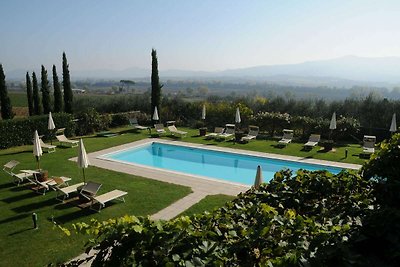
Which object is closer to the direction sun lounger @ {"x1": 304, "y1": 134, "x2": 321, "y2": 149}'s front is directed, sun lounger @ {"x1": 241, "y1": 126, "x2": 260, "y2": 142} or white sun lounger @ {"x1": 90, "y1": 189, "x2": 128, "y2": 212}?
the white sun lounger

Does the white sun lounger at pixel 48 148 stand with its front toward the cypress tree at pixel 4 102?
no

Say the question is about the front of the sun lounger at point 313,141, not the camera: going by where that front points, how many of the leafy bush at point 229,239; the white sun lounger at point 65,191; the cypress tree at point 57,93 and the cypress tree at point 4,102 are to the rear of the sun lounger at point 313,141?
0

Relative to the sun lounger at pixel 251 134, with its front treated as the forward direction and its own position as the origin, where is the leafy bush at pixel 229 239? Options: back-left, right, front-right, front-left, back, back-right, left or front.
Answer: front-left

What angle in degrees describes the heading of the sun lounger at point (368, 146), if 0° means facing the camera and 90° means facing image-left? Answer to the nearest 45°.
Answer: approximately 0°

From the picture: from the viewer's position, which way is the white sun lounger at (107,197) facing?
facing away from the viewer and to the right of the viewer

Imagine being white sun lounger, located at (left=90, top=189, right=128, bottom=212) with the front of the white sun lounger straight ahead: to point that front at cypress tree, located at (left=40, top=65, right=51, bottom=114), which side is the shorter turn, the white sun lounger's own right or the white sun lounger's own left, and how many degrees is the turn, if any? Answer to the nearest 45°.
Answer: approximately 45° to the white sun lounger's own left

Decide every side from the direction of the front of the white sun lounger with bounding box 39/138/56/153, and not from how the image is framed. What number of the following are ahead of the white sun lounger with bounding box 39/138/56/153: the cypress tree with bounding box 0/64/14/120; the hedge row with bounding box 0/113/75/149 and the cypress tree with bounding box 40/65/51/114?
0

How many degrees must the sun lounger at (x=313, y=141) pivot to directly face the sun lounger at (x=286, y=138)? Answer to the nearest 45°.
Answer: approximately 45° to its right

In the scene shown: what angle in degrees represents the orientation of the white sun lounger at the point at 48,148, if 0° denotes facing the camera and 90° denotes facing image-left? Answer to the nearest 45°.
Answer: approximately 315°

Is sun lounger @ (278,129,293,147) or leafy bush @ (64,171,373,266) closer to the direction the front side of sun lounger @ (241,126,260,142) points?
the leafy bush

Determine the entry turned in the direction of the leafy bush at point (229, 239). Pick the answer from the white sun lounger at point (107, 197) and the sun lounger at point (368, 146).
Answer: the sun lounger

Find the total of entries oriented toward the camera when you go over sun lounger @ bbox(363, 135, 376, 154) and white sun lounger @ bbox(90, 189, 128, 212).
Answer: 1

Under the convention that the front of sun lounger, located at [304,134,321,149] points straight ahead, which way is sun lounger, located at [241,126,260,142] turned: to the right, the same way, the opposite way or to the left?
the same way

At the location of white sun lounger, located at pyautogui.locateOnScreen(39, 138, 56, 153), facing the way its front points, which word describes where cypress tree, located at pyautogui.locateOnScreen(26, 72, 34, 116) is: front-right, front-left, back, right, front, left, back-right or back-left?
back-left

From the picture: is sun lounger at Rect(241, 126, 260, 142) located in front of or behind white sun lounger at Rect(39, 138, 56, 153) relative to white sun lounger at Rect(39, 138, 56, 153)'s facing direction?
in front

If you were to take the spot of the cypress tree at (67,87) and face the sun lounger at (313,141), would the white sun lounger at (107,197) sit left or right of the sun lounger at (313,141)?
right

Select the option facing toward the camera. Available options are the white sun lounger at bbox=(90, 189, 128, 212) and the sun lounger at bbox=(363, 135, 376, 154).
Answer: the sun lounger

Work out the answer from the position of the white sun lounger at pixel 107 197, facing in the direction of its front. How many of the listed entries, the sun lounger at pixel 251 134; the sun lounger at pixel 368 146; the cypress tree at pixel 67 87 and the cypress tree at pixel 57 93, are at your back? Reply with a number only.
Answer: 0

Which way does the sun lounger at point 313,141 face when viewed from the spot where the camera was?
facing the viewer and to the left of the viewer
